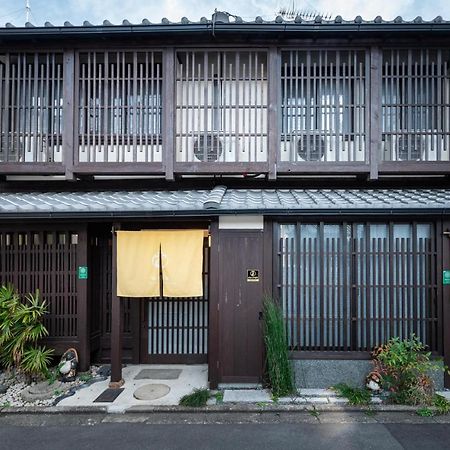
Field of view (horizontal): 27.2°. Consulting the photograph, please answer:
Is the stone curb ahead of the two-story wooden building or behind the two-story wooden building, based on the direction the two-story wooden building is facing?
ahead

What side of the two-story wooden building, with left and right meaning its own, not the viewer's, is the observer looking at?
front

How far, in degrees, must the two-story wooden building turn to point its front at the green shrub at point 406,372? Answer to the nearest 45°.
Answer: approximately 45° to its left

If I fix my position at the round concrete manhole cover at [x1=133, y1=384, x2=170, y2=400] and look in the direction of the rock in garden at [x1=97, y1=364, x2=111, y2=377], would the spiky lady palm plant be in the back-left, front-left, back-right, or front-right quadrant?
front-left
